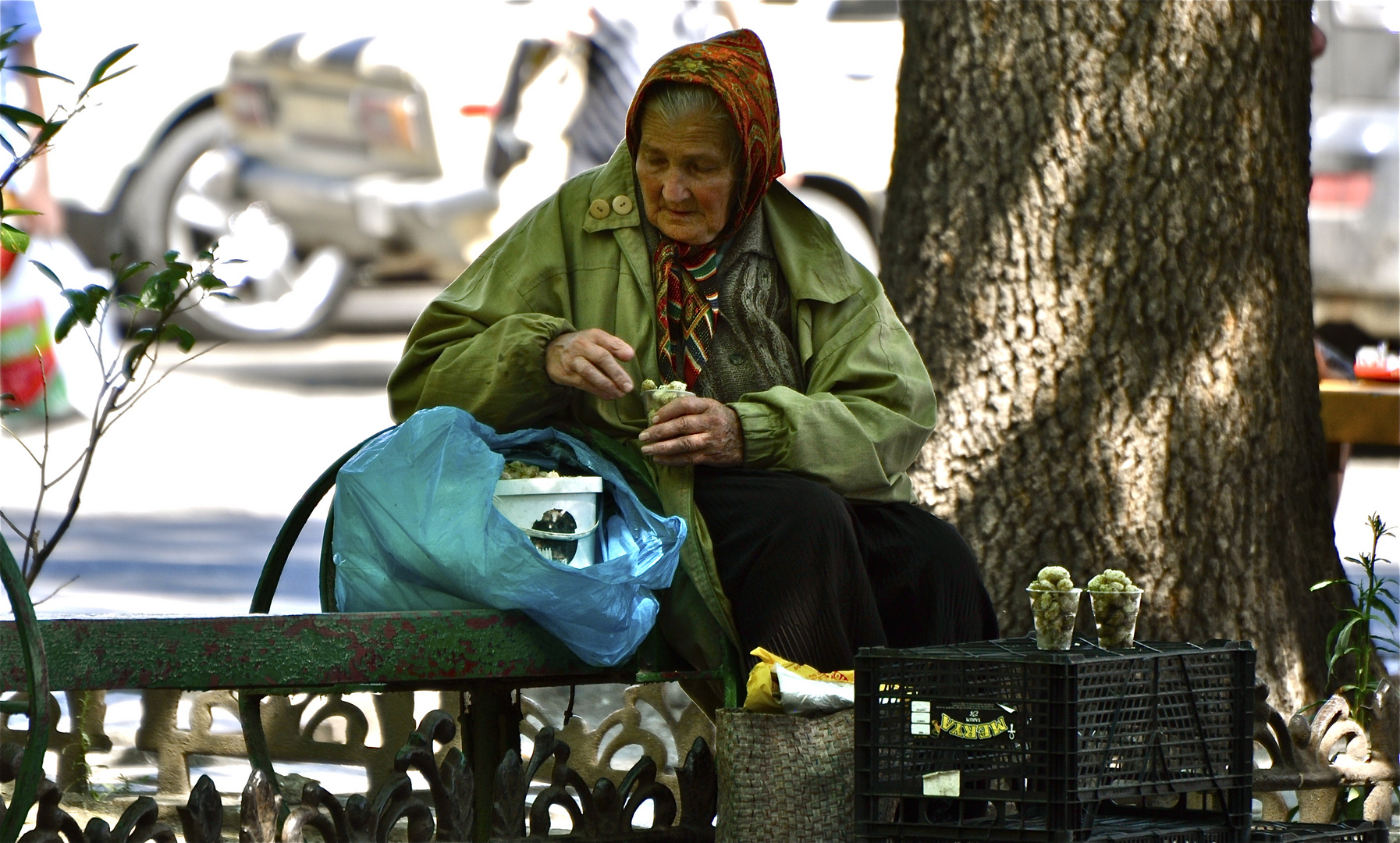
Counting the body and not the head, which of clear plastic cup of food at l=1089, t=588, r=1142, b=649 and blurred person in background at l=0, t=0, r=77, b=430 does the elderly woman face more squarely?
the clear plastic cup of food

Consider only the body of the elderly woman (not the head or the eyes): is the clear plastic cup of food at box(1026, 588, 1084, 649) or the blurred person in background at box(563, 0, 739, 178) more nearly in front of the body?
the clear plastic cup of food

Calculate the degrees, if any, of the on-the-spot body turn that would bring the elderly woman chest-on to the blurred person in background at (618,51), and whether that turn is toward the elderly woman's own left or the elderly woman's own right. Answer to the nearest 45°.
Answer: approximately 180°

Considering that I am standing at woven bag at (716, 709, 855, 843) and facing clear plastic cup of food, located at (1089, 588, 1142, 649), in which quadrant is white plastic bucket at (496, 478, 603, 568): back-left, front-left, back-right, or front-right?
back-left

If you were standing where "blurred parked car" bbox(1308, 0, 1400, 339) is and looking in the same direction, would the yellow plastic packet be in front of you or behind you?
behind

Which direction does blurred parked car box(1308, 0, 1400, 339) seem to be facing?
away from the camera

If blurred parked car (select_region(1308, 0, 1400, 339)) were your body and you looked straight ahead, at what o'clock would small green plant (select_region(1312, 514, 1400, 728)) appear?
The small green plant is roughly at 6 o'clock from the blurred parked car.

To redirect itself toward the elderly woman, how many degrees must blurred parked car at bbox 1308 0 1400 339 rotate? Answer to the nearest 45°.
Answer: approximately 180°

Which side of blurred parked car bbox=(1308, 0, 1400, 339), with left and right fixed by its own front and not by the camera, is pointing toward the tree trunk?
back

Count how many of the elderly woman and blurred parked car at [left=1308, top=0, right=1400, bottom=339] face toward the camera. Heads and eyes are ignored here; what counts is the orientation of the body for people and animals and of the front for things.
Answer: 1

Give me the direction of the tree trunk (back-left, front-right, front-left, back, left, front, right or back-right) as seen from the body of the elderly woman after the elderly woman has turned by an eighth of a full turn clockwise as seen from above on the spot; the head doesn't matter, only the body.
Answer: back

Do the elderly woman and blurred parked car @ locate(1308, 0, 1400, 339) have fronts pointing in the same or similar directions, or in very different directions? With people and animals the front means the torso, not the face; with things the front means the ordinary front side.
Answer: very different directions
